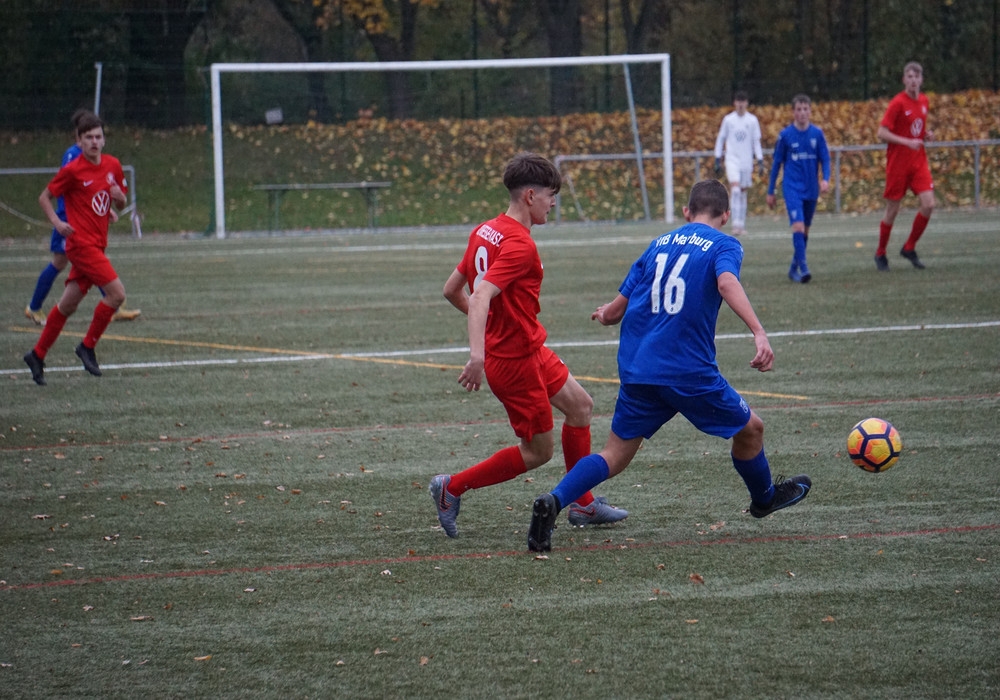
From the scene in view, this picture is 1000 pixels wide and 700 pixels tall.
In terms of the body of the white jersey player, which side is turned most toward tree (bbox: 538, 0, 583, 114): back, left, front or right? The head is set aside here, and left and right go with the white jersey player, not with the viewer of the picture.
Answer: back

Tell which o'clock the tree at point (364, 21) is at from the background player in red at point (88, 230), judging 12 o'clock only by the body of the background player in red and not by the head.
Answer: The tree is roughly at 8 o'clock from the background player in red.

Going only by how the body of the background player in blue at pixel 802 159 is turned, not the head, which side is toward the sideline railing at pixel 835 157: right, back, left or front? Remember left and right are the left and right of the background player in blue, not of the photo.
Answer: back

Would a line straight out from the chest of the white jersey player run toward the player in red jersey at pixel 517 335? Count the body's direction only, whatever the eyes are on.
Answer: yes

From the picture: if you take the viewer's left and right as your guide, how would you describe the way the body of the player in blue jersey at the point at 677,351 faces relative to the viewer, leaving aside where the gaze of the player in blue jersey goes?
facing away from the viewer and to the right of the viewer
